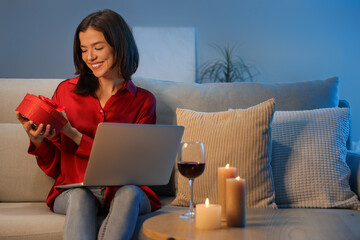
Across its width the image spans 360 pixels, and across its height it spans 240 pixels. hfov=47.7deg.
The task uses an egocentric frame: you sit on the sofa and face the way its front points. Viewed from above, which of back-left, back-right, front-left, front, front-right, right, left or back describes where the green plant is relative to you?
back

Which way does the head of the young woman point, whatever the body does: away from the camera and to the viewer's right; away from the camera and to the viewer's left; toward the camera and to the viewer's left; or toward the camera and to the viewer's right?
toward the camera and to the viewer's left

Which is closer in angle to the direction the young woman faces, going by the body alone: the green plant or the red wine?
the red wine

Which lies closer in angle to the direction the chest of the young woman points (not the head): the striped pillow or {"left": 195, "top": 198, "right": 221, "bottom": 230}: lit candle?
the lit candle

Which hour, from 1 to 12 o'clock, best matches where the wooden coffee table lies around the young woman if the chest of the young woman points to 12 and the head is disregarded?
The wooden coffee table is roughly at 11 o'clock from the young woman.

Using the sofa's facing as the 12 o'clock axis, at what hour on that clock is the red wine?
The red wine is roughly at 12 o'clock from the sofa.

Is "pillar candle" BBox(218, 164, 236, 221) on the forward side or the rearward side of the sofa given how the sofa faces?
on the forward side

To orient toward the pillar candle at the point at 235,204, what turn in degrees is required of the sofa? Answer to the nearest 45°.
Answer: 0° — it already faces it

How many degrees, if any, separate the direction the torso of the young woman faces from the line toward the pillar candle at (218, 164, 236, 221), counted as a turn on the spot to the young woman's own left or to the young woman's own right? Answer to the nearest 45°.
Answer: approximately 45° to the young woman's own left

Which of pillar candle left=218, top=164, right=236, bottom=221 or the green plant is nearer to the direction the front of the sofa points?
the pillar candle

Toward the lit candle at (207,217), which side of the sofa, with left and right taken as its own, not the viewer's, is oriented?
front

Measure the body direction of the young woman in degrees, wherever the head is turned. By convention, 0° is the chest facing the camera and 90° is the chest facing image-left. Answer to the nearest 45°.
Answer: approximately 0°

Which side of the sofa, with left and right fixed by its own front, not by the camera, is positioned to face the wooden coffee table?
front

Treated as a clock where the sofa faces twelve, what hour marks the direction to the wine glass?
The wine glass is roughly at 12 o'clock from the sofa.
